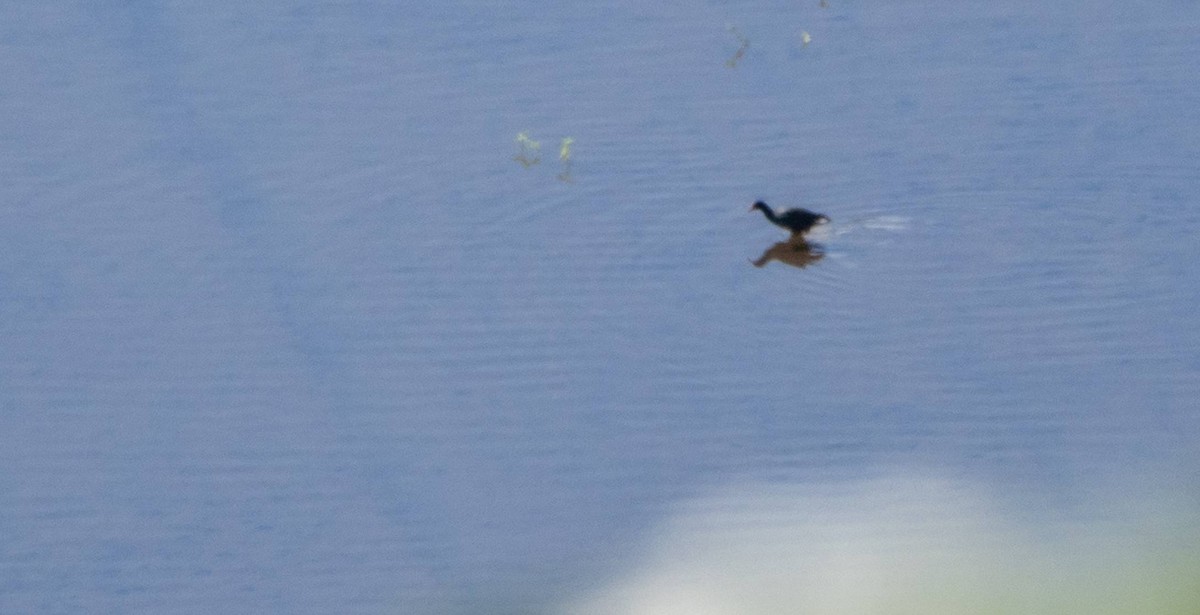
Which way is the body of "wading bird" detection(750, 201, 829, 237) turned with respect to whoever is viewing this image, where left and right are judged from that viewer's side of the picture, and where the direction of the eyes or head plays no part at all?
facing to the left of the viewer
